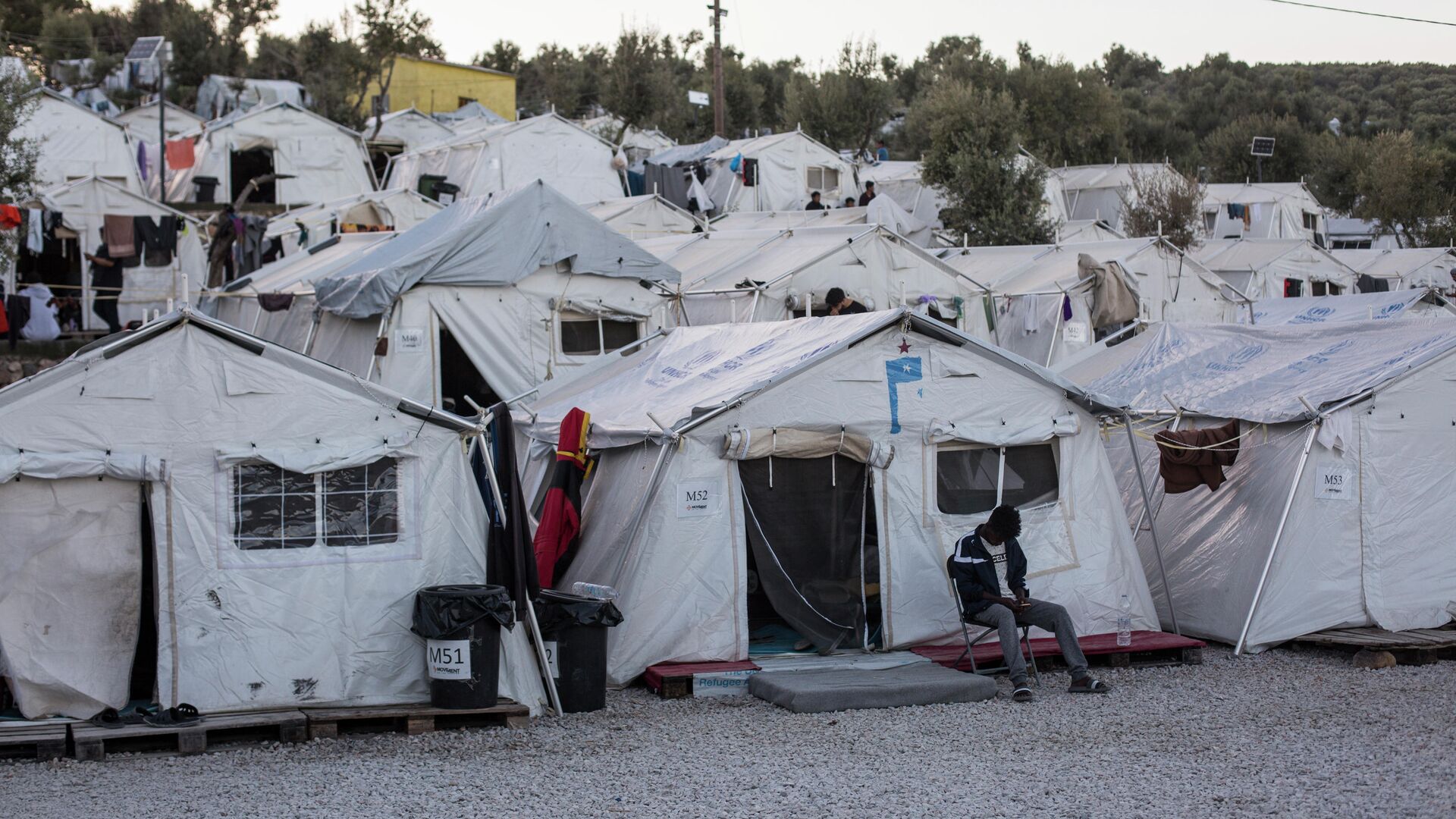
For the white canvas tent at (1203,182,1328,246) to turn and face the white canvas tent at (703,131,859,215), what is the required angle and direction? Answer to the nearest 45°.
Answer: approximately 90° to its right

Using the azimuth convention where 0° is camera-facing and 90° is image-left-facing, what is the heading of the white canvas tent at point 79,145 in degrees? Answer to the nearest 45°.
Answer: approximately 0°

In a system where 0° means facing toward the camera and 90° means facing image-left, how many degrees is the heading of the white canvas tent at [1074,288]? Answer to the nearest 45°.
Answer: approximately 315°

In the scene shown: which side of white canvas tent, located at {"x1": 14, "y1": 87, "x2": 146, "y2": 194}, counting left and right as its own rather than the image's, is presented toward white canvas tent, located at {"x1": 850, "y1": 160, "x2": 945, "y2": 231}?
left

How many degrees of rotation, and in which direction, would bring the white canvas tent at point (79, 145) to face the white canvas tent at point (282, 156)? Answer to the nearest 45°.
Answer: approximately 90° to its left

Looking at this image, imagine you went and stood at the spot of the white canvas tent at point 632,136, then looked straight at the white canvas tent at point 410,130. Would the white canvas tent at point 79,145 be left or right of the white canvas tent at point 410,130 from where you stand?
left

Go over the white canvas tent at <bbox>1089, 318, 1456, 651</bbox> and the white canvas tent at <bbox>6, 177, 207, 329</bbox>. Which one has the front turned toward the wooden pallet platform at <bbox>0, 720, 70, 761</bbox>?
the white canvas tent at <bbox>6, 177, 207, 329</bbox>

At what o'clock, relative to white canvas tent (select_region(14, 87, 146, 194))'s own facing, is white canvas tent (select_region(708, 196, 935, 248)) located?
white canvas tent (select_region(708, 196, 935, 248)) is roughly at 10 o'clock from white canvas tent (select_region(14, 87, 146, 194)).

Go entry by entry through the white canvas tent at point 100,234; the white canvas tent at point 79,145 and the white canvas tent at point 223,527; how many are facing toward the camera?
3

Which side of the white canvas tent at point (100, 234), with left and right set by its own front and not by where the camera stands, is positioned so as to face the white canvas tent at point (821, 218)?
left
